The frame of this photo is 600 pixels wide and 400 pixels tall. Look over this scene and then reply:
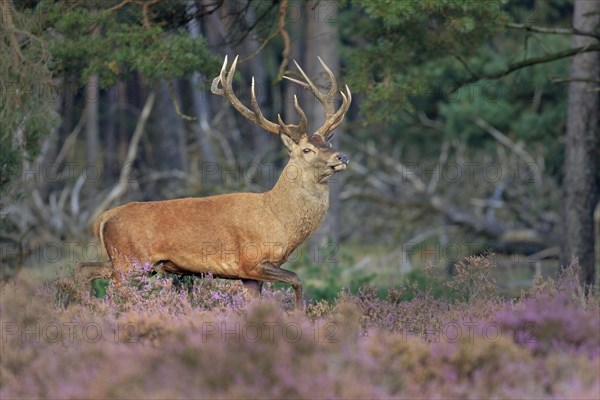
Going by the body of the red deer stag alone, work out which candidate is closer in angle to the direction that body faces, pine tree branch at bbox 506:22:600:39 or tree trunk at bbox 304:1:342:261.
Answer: the pine tree branch

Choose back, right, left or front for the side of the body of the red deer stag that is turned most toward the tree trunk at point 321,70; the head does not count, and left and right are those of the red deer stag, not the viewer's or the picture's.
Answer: left

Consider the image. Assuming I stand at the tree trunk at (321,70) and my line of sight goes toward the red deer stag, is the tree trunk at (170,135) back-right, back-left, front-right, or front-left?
back-right

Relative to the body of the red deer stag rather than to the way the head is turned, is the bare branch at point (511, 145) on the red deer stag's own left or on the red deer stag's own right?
on the red deer stag's own left

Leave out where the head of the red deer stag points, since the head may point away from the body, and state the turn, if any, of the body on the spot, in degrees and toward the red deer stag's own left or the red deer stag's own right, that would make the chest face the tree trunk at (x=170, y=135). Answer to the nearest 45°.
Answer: approximately 90° to the red deer stag's own left

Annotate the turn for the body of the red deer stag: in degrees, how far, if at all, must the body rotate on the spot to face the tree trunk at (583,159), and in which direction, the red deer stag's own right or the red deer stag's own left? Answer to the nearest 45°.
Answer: approximately 45° to the red deer stag's own left

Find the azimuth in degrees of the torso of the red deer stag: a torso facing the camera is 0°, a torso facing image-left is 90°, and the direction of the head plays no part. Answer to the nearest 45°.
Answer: approximately 270°

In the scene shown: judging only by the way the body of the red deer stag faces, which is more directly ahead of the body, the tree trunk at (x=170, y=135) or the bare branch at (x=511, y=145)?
the bare branch
